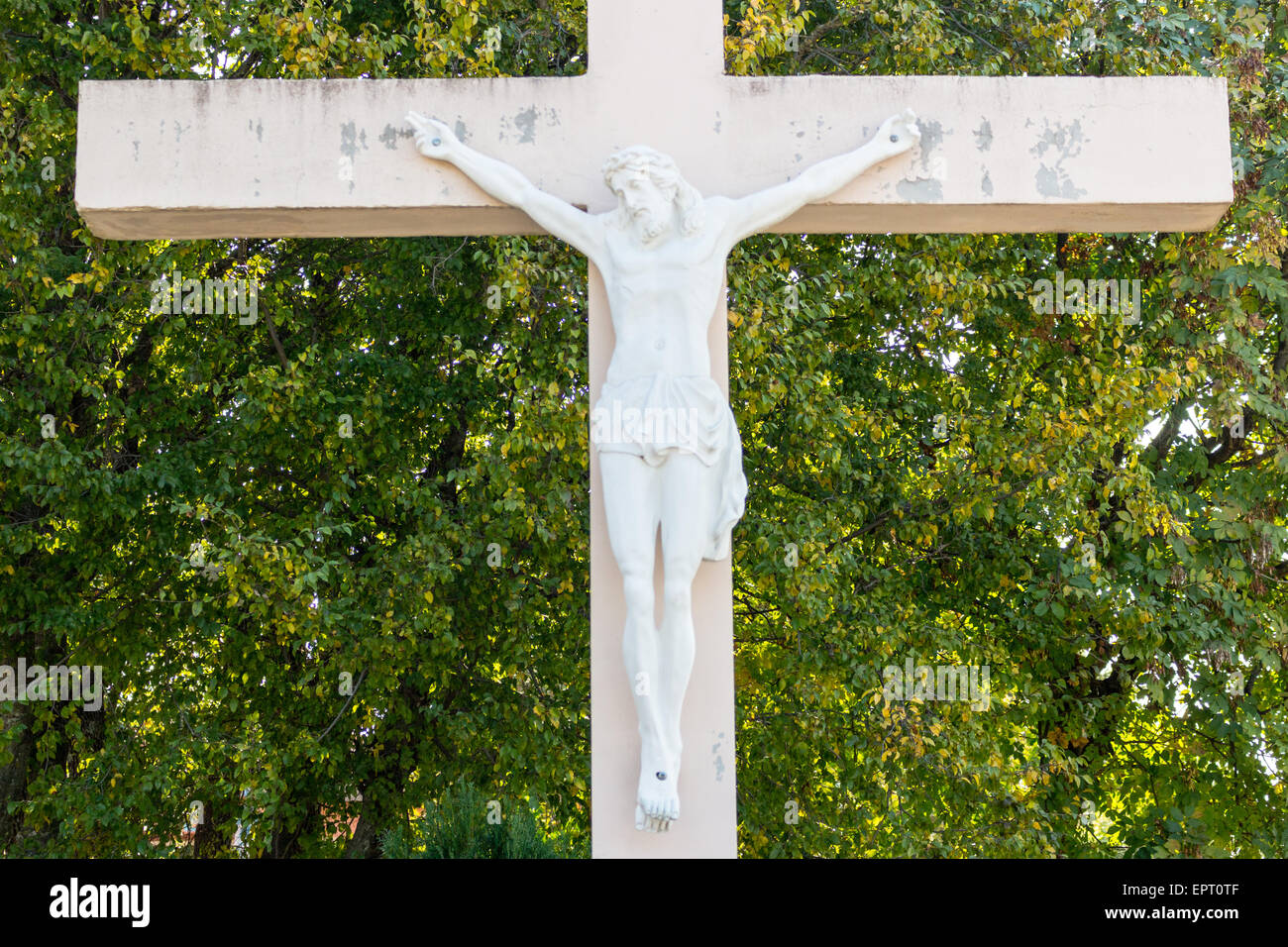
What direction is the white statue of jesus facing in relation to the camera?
toward the camera
